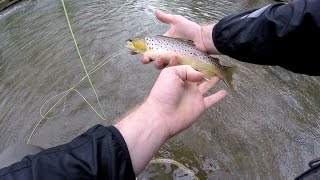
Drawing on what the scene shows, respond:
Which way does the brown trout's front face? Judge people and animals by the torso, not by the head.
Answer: to the viewer's left
